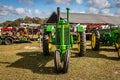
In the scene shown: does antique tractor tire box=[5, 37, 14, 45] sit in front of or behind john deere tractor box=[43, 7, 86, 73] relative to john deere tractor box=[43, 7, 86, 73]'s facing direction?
behind

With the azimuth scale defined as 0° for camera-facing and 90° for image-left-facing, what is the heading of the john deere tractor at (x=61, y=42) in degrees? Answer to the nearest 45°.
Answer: approximately 0°
